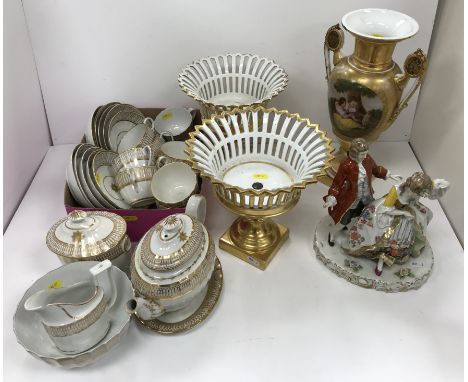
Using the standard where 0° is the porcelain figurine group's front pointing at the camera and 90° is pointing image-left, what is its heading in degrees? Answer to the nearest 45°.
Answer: approximately 0°
